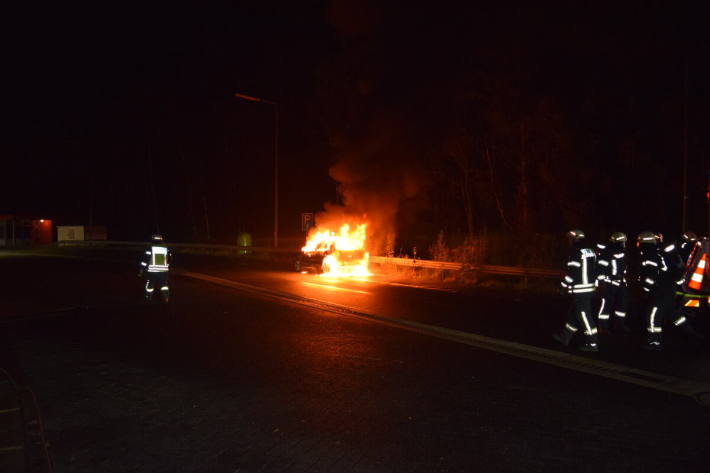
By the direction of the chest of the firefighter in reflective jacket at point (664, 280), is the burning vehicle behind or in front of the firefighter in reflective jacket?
in front

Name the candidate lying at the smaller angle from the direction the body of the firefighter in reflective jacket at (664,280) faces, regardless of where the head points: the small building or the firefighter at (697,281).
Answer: the small building

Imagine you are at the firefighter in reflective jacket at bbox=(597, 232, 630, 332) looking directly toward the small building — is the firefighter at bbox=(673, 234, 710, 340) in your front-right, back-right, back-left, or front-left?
back-right

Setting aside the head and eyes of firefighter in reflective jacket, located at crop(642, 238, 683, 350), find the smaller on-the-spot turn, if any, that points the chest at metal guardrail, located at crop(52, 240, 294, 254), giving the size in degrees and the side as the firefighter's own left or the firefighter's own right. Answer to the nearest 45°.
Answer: approximately 45° to the firefighter's own right

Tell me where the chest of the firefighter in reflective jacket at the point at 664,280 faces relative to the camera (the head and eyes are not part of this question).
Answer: to the viewer's left

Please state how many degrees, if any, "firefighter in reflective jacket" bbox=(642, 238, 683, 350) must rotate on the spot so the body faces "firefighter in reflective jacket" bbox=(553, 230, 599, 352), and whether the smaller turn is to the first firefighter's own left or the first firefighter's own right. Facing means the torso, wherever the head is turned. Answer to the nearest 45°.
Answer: approximately 45° to the first firefighter's own left

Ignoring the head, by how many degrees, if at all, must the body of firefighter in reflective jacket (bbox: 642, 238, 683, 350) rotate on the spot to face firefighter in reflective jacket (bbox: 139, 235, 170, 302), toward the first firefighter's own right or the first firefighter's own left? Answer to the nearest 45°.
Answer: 0° — they already face them

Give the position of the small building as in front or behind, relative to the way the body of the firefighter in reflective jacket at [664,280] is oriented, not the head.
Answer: in front
